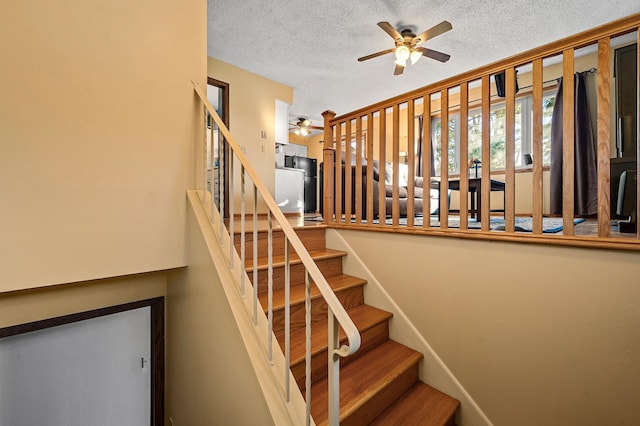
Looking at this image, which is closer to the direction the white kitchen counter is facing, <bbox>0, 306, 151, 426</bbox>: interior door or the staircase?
the staircase

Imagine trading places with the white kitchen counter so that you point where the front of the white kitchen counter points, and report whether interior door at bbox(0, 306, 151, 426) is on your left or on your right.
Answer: on your right

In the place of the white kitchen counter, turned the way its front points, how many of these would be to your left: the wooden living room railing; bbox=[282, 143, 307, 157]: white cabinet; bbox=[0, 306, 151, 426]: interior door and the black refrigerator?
2

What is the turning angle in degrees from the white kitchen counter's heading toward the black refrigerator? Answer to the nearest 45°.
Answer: approximately 90° to its left
